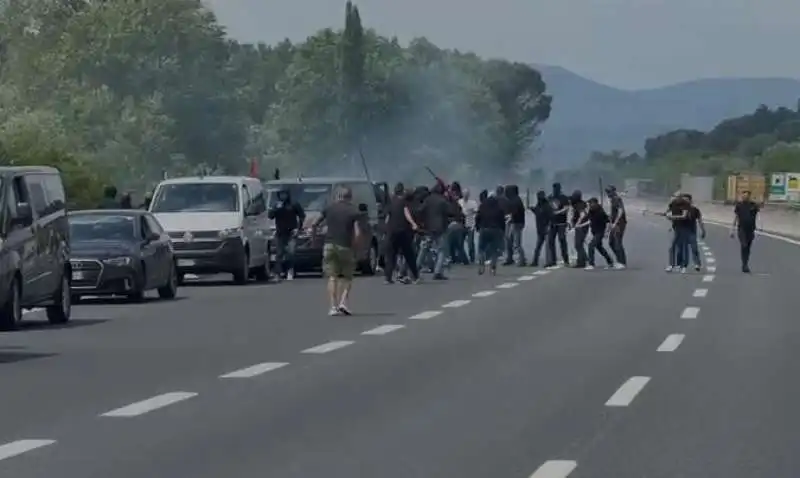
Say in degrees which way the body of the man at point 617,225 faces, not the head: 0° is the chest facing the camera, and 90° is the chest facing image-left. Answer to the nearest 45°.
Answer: approximately 90°

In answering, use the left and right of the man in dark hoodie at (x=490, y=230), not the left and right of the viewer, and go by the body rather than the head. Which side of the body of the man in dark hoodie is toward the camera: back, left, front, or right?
back

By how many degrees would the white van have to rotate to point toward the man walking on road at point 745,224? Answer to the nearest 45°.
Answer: approximately 90° to its left

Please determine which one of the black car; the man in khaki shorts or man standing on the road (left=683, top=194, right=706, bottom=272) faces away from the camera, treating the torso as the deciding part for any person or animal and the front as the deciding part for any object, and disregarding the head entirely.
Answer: the man in khaki shorts

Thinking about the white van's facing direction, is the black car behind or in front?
in front

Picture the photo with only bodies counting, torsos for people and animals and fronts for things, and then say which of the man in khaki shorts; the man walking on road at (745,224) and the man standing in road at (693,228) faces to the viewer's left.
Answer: the man standing in road

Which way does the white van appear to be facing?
toward the camera

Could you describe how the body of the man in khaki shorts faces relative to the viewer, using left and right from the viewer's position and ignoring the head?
facing away from the viewer

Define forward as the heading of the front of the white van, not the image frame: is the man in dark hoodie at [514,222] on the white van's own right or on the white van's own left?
on the white van's own left
